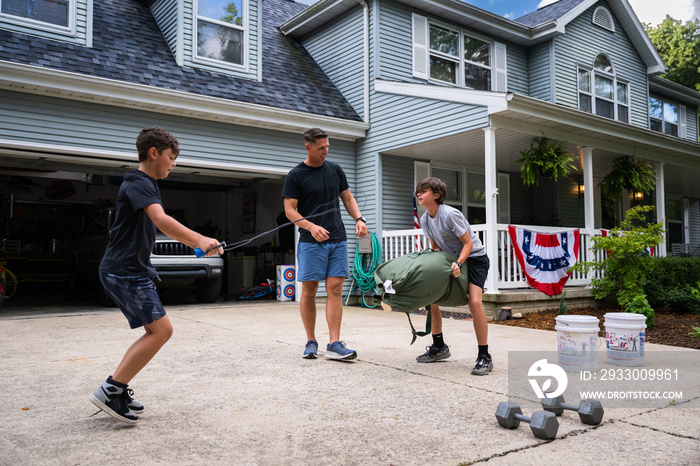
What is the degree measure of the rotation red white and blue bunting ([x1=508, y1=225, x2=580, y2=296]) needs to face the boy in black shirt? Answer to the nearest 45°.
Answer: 0° — it already faces them

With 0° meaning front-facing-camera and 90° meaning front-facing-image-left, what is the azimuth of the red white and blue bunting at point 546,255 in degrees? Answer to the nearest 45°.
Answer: approximately 0°

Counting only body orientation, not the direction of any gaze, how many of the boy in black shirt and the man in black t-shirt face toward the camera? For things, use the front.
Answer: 1

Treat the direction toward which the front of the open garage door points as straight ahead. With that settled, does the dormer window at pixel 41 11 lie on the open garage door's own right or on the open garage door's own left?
on the open garage door's own right

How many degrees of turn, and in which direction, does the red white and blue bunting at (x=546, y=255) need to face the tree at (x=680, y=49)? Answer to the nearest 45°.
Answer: approximately 180°

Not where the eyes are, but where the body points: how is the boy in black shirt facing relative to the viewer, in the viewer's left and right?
facing to the right of the viewer

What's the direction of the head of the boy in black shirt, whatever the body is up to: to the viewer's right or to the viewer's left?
to the viewer's right

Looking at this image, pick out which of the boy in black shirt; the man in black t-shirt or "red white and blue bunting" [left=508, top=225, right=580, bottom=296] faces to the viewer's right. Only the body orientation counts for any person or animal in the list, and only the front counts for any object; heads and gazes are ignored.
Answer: the boy in black shirt
